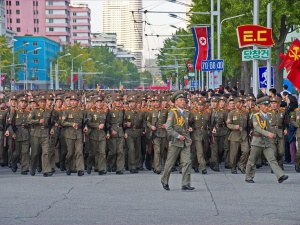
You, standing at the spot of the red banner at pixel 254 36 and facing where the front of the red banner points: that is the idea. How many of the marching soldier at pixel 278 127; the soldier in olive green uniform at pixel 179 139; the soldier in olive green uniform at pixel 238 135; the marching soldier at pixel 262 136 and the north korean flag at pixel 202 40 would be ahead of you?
4

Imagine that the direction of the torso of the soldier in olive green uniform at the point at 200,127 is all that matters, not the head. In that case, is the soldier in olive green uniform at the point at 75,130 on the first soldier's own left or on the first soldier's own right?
on the first soldier's own right

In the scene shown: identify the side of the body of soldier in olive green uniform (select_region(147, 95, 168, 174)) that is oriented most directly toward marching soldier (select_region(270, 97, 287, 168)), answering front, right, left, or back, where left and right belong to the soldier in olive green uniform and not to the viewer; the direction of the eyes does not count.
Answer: left

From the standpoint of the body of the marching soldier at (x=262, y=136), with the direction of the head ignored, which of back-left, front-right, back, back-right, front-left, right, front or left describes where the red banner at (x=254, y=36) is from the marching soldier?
back-left

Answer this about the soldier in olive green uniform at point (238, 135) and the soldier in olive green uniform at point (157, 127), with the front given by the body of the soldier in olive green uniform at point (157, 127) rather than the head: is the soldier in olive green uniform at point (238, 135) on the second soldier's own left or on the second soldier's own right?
on the second soldier's own left

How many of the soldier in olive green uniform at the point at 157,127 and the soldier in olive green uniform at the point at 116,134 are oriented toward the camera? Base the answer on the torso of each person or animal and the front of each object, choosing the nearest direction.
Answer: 2
